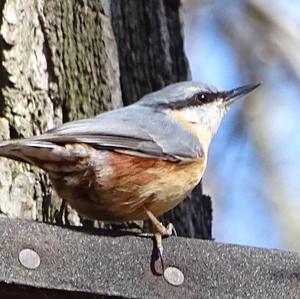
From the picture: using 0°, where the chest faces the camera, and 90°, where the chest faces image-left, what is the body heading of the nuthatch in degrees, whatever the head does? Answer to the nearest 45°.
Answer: approximately 270°
